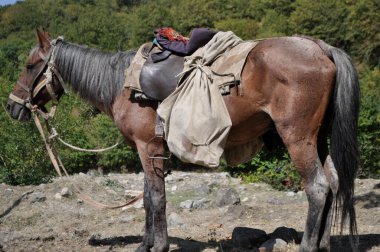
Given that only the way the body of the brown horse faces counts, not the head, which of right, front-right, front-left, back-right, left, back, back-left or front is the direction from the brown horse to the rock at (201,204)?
right

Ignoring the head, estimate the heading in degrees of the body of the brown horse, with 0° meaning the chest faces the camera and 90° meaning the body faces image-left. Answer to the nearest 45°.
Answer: approximately 90°

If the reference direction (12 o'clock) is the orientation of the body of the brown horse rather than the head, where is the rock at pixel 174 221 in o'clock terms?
The rock is roughly at 2 o'clock from the brown horse.

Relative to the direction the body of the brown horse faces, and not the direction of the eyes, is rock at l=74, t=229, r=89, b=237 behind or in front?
in front

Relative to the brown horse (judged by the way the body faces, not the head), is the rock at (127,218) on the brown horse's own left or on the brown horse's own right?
on the brown horse's own right

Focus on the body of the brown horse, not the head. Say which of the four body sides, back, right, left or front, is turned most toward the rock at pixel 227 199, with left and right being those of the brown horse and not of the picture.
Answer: right

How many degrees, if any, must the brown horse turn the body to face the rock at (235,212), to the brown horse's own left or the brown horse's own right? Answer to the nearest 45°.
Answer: approximately 90° to the brown horse's own right

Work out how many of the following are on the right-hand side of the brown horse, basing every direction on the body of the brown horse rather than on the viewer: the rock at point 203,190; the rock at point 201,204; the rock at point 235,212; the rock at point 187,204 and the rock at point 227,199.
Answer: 5

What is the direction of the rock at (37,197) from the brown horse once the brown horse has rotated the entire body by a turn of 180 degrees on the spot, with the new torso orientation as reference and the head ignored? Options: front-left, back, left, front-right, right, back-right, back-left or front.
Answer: back-left

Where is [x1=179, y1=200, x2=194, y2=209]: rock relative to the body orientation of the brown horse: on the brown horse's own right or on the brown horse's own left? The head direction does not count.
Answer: on the brown horse's own right
